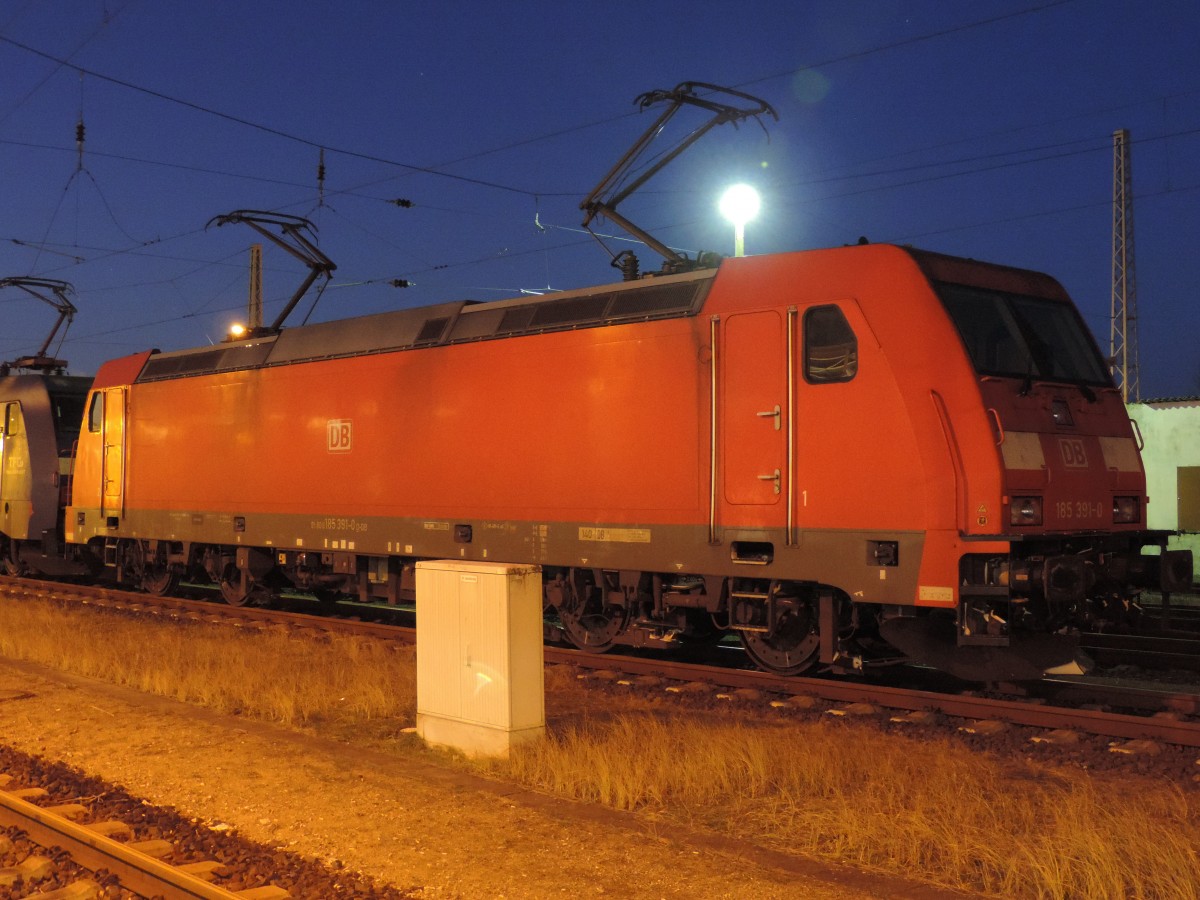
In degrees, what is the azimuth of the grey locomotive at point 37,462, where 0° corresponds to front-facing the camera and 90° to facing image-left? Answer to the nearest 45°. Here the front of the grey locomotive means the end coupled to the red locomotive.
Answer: approximately 315°

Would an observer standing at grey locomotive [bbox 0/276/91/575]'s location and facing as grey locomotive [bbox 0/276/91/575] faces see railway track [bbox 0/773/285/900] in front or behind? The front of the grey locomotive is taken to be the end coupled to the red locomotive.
in front

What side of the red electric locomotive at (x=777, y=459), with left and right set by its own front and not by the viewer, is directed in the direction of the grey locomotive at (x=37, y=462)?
back

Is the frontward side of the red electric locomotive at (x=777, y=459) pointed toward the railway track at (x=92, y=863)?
no

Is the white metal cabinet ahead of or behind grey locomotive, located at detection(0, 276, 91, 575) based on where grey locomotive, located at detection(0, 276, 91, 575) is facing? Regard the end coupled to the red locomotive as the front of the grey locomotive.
ahead

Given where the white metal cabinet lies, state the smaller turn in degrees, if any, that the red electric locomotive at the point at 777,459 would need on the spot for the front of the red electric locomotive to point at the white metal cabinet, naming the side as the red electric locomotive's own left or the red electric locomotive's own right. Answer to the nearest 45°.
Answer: approximately 90° to the red electric locomotive's own right

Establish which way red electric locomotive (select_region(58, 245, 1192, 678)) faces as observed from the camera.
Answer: facing the viewer and to the right of the viewer
